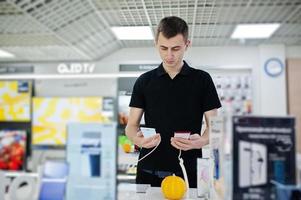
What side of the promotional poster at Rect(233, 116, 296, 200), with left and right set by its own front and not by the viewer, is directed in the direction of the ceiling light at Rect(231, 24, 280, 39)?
back

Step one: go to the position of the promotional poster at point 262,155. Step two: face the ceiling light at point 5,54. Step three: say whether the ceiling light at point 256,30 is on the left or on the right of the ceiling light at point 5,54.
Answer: right

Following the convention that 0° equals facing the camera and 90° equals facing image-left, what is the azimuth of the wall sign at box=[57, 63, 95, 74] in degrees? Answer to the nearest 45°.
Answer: approximately 0°
